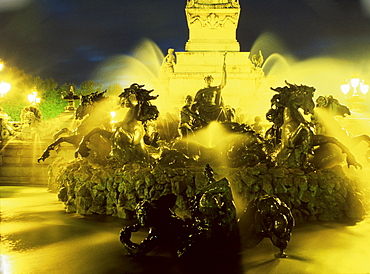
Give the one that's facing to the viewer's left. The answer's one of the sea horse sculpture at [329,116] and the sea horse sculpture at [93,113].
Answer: the sea horse sculpture at [93,113]

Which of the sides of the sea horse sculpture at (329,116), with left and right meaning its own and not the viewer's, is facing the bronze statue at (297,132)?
right

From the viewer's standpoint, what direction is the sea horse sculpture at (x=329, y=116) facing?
to the viewer's right

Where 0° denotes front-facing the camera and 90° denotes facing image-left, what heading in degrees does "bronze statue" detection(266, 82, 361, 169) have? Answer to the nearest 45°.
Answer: approximately 315°

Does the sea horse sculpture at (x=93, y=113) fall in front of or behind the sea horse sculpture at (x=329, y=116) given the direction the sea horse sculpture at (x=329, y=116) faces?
behind

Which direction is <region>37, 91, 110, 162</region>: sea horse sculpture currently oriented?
to the viewer's left

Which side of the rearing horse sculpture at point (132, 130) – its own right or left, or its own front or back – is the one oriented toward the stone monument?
back

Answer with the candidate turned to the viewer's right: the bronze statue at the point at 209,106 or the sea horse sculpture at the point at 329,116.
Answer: the sea horse sculpture

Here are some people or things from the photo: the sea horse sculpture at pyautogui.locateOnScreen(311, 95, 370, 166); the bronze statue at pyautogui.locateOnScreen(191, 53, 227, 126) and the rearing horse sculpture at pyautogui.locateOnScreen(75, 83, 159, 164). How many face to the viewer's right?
1

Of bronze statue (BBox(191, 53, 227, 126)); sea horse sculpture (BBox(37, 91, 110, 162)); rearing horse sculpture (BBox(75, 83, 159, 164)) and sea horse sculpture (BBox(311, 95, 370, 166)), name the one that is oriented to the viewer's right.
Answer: sea horse sculpture (BBox(311, 95, 370, 166))

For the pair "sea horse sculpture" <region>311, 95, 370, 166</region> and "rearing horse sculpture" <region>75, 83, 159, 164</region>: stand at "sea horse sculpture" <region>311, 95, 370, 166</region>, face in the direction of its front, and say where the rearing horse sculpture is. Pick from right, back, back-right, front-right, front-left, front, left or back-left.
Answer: back-right

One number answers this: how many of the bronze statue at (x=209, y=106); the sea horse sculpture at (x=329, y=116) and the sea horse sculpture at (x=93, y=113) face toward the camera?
1

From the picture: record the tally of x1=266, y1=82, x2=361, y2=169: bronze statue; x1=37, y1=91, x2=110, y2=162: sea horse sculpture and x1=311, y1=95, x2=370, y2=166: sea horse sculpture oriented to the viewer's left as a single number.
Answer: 1

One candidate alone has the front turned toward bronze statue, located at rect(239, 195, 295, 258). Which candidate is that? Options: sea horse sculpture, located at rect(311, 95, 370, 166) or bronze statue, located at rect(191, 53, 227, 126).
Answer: bronze statue, located at rect(191, 53, 227, 126)

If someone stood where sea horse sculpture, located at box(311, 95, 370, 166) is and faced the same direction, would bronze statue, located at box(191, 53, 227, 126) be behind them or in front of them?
behind

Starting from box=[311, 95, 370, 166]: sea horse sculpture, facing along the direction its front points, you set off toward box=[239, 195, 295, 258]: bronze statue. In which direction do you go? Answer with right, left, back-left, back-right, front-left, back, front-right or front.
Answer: right
